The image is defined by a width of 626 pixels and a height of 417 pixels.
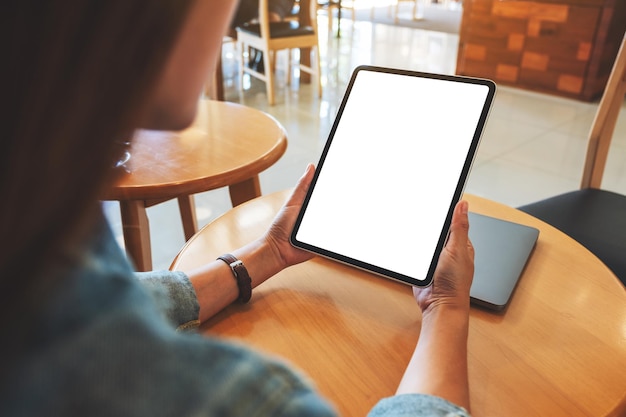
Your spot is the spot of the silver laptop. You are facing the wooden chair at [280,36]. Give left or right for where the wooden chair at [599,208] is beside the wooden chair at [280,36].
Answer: right

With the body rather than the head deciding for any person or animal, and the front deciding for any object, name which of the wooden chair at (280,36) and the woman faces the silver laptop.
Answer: the woman

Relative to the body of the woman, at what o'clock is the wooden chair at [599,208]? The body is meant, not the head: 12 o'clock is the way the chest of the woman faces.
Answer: The wooden chair is roughly at 12 o'clock from the woman.

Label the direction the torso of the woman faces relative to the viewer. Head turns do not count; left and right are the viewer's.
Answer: facing away from the viewer and to the right of the viewer

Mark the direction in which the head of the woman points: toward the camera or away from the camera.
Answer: away from the camera

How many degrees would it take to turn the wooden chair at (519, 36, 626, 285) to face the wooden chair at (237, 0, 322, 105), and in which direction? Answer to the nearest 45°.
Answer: approximately 90° to its right
